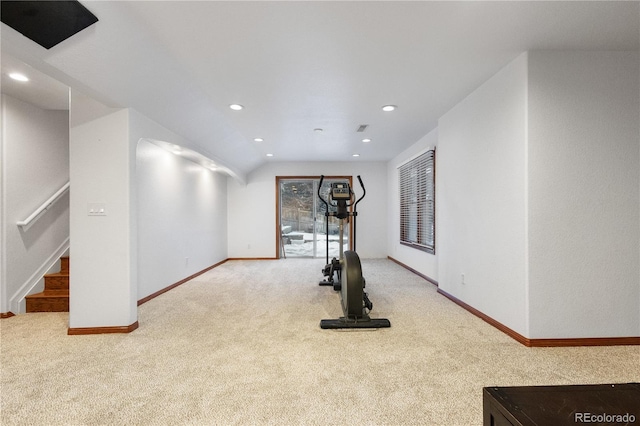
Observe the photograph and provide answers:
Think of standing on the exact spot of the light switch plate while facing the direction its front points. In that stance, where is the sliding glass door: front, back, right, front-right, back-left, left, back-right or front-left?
back-left

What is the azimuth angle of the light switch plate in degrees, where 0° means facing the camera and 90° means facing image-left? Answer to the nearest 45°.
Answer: approximately 0°

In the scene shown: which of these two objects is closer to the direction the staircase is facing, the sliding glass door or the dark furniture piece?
the dark furniture piece

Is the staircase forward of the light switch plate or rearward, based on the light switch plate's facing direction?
rearward

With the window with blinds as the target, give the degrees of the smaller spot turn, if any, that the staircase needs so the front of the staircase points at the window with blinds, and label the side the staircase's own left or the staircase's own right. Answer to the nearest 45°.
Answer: approximately 90° to the staircase's own left

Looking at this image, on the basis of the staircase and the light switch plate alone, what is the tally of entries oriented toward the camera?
2

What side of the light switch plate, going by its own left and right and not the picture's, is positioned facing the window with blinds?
left
